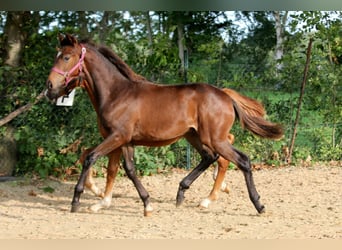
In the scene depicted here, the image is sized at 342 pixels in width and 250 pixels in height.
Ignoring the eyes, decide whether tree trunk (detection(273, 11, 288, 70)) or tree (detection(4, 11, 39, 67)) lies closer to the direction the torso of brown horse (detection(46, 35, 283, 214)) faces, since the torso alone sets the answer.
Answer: the tree

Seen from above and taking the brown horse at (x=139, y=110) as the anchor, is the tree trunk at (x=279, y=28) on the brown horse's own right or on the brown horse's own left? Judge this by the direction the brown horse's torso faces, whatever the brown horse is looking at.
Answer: on the brown horse's own right

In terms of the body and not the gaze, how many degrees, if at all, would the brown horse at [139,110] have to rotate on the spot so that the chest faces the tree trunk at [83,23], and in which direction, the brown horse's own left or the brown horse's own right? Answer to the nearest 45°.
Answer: approximately 90° to the brown horse's own right

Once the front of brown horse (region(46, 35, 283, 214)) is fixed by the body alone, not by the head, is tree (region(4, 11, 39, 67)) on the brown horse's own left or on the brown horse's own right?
on the brown horse's own right

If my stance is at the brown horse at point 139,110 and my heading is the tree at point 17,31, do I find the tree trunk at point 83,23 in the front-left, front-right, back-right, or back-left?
front-right

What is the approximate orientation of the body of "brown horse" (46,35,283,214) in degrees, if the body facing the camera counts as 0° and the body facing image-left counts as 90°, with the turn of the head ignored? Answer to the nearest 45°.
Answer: approximately 90°
